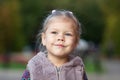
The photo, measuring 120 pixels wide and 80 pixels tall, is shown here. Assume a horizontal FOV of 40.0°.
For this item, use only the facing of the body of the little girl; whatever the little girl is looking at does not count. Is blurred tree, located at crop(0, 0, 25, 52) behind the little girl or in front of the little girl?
behind

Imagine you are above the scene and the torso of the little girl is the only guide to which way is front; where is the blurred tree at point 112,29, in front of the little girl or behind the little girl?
behind

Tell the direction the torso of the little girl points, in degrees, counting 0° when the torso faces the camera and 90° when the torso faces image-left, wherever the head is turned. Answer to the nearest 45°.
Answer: approximately 0°
